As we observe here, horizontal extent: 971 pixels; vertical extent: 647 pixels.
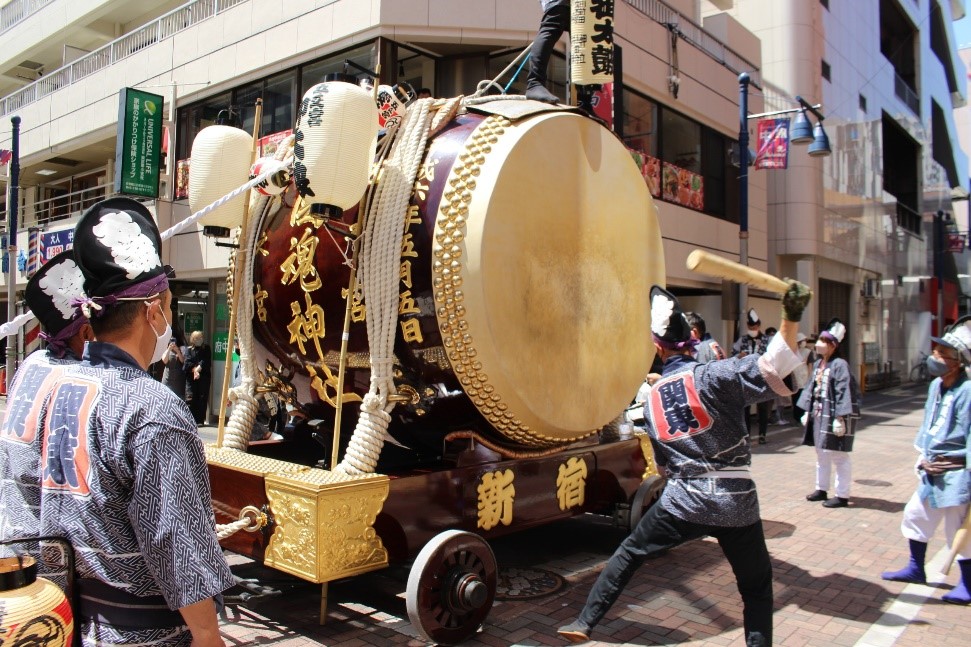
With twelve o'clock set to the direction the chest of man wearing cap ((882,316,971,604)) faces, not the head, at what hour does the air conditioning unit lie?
The air conditioning unit is roughly at 3 o'clock from the man wearing cap.

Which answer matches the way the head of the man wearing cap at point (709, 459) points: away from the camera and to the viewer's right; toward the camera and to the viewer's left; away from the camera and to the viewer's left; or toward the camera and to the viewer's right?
away from the camera and to the viewer's left

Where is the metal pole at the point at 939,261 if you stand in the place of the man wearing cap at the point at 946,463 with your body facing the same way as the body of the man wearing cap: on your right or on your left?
on your right

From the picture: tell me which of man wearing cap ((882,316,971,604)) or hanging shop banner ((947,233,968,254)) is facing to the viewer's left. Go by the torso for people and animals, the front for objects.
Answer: the man wearing cap

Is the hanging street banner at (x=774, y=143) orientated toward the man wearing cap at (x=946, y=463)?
yes

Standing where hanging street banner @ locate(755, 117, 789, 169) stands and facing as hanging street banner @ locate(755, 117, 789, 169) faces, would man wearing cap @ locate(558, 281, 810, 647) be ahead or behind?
ahead

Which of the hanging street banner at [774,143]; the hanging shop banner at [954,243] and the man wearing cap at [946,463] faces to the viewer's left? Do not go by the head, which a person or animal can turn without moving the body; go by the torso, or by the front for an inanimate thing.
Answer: the man wearing cap

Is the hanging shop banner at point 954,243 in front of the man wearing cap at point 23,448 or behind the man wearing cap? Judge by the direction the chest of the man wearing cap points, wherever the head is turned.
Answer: in front

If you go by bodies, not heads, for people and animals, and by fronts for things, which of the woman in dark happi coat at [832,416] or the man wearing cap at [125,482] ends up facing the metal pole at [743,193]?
the man wearing cap

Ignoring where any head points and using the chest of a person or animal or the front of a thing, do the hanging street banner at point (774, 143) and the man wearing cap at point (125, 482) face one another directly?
yes

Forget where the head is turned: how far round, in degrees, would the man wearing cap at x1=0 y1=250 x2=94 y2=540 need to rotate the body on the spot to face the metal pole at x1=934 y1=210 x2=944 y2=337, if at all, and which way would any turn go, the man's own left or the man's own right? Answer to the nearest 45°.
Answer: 0° — they already face it

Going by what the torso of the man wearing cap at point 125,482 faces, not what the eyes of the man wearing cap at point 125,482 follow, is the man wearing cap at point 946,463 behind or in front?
in front

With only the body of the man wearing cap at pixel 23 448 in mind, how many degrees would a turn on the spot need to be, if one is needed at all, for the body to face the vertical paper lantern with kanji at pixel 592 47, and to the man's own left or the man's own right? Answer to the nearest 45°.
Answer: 0° — they already face it

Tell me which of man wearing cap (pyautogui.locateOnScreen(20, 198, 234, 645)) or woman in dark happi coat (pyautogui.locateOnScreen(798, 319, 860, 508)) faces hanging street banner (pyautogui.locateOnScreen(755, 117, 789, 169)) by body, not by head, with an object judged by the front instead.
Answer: the man wearing cap

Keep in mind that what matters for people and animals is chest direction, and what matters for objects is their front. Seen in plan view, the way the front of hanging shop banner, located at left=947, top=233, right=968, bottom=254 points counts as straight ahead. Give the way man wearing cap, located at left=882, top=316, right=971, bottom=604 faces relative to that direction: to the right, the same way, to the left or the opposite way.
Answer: to the right
